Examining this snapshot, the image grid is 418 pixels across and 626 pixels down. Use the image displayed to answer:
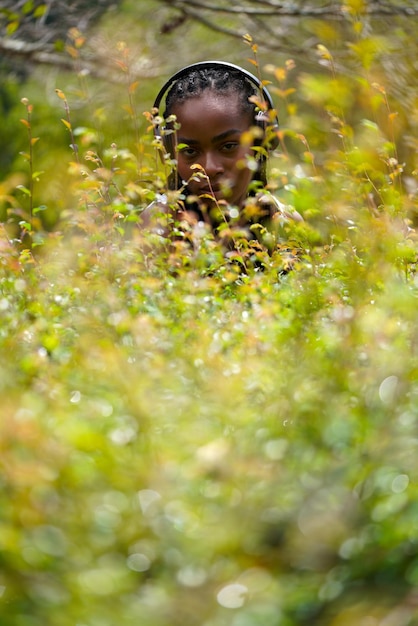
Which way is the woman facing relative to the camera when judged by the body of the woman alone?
toward the camera
